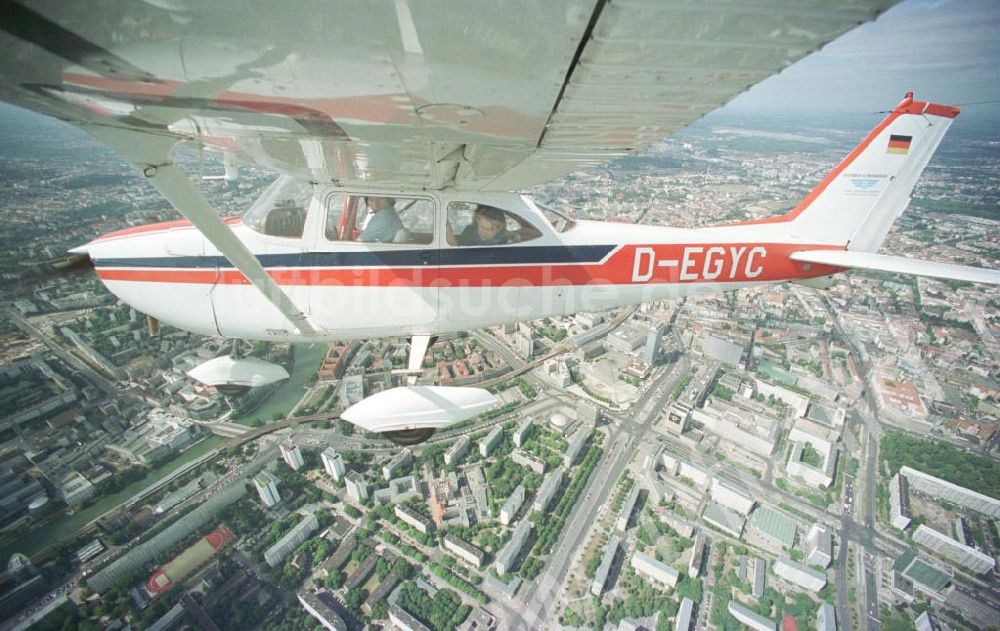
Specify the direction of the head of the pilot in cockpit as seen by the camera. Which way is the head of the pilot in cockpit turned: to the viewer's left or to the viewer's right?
to the viewer's left

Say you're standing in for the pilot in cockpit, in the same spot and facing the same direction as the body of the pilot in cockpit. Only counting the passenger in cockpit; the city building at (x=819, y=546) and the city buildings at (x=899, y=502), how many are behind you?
3

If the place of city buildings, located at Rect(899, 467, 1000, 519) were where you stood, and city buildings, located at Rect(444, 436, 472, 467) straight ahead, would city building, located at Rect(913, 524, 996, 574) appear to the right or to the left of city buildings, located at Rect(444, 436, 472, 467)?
left

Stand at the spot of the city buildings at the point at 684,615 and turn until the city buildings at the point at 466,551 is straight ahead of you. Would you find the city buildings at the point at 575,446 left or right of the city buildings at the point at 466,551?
right

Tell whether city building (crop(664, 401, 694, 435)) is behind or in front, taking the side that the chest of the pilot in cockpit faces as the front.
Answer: behind

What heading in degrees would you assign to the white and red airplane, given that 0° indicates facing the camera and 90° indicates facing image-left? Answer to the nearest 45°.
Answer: approximately 90°

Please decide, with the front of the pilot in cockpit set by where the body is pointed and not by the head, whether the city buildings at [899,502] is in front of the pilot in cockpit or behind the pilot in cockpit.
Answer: behind

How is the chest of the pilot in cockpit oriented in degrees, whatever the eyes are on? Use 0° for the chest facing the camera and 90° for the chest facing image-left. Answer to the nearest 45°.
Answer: approximately 90°

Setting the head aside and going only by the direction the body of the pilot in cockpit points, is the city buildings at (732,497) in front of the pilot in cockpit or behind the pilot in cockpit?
behind
